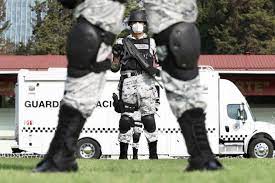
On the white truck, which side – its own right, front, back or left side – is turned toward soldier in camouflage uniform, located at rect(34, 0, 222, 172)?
right

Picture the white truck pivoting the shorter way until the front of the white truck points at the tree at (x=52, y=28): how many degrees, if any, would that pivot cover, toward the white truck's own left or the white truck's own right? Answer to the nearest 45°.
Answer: approximately 90° to the white truck's own left

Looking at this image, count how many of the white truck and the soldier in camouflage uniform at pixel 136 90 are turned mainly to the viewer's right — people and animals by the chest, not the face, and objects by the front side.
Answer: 1

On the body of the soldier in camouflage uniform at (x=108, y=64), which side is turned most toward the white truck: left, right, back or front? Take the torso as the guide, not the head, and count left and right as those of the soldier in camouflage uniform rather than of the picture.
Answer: back

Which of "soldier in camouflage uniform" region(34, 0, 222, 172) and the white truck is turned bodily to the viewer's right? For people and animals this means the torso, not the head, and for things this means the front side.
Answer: the white truck

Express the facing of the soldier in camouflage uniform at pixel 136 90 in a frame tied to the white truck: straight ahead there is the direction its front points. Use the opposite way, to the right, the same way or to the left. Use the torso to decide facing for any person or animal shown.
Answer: to the right

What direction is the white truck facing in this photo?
to the viewer's right

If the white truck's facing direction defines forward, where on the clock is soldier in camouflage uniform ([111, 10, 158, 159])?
The soldier in camouflage uniform is roughly at 3 o'clock from the white truck.

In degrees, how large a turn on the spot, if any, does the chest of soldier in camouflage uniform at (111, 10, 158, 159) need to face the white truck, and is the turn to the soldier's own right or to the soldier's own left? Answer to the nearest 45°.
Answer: approximately 180°
